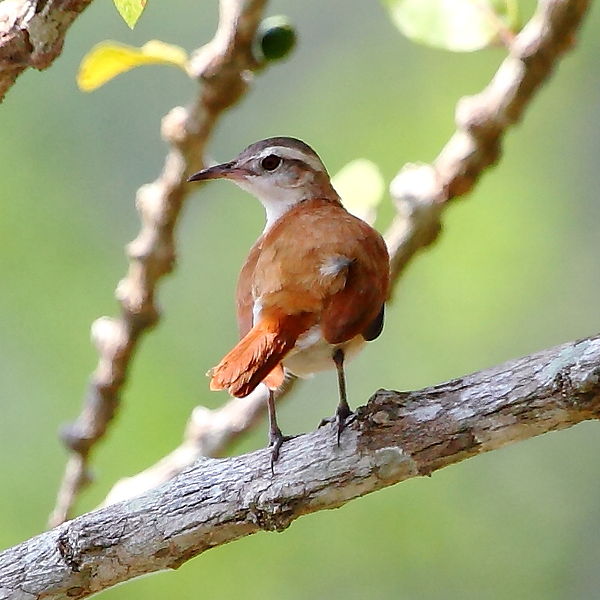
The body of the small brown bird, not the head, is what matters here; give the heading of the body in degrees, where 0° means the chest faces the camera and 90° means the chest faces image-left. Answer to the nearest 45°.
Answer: approximately 180°
